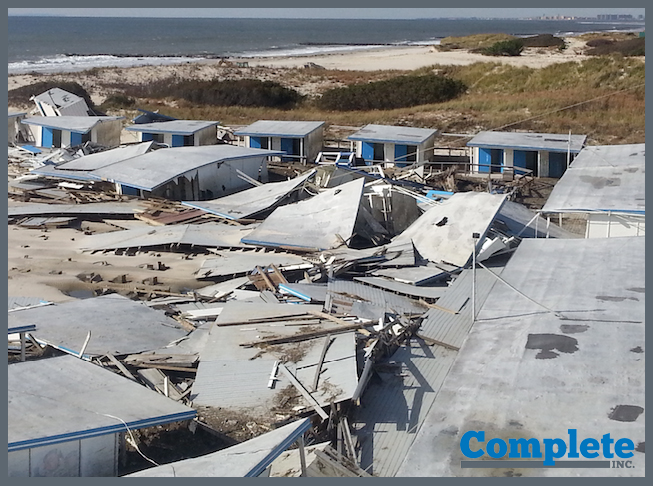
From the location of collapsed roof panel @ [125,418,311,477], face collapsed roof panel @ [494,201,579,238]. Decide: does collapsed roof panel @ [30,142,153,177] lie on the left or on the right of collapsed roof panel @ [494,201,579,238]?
left

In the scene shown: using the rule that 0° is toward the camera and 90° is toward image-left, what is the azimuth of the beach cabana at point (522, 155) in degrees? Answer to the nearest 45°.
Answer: approximately 0°

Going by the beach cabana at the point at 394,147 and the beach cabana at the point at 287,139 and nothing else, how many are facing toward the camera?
2

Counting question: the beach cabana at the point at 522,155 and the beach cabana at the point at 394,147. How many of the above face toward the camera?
2

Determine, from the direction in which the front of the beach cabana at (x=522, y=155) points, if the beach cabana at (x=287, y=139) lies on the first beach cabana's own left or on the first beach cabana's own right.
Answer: on the first beach cabana's own right

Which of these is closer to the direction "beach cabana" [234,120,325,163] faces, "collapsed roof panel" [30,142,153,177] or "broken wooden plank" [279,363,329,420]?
the broken wooden plank

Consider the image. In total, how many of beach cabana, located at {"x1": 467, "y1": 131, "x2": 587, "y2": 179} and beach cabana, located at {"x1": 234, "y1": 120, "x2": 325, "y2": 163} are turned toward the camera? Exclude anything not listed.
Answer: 2
